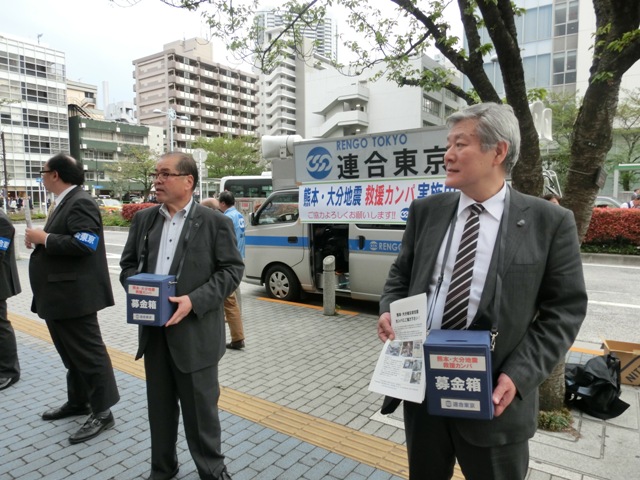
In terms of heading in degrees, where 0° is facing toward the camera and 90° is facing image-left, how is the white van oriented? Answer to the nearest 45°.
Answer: approximately 90°

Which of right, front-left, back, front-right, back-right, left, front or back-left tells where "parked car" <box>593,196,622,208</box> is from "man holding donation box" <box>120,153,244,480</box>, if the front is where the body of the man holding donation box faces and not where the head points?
back

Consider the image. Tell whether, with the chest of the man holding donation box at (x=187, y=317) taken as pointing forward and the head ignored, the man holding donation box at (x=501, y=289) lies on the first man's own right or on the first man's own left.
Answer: on the first man's own left

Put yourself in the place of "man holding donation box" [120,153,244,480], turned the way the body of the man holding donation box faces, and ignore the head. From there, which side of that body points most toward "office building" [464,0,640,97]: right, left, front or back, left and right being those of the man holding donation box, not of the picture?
back

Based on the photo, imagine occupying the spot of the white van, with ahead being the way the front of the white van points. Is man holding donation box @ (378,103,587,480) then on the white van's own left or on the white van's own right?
on the white van's own left

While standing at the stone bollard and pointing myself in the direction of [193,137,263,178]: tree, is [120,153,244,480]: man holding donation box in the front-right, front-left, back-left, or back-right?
back-left

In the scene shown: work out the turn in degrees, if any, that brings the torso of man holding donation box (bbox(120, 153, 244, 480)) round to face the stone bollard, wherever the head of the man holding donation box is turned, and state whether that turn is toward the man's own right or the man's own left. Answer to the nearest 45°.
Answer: approximately 180°

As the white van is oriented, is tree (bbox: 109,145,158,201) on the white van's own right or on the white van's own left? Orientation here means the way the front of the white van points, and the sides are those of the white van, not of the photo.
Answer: on the white van's own right

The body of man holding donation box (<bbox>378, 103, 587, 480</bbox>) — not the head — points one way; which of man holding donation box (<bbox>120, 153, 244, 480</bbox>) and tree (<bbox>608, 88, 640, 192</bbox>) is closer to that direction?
the man holding donation box

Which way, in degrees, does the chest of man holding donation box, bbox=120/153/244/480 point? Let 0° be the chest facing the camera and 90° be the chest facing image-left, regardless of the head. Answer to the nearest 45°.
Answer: approximately 45°
